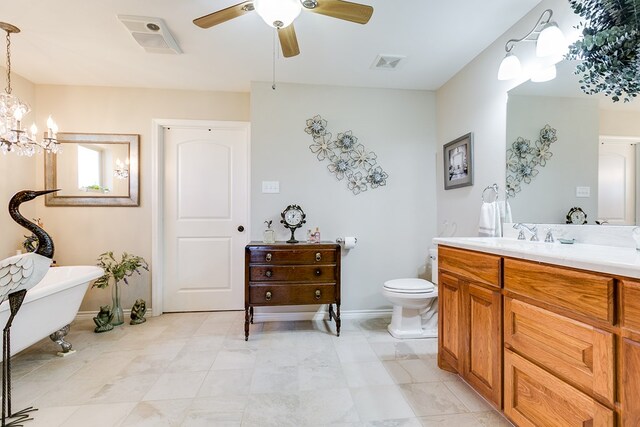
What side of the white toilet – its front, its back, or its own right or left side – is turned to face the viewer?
left

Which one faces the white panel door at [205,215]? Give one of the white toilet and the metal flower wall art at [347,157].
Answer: the white toilet

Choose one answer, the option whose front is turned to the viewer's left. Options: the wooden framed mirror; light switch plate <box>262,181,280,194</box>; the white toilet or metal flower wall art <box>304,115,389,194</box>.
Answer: the white toilet

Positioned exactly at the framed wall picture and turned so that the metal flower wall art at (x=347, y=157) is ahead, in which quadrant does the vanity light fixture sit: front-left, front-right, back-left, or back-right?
back-left
